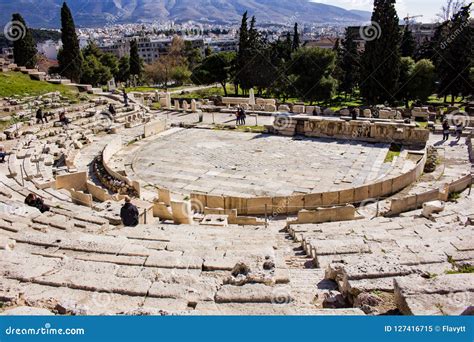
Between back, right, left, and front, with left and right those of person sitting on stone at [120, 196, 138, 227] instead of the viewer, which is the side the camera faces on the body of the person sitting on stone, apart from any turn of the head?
back

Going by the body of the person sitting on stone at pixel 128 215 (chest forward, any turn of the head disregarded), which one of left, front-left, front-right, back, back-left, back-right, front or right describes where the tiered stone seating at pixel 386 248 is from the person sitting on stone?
back-right

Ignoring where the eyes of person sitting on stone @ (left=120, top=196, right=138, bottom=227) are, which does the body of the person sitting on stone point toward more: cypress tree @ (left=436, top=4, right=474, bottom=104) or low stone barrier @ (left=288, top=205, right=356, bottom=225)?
the cypress tree

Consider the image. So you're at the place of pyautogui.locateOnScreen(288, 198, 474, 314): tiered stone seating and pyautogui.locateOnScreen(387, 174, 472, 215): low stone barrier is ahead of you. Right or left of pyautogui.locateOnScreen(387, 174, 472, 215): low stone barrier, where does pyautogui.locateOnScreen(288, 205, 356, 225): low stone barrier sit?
left

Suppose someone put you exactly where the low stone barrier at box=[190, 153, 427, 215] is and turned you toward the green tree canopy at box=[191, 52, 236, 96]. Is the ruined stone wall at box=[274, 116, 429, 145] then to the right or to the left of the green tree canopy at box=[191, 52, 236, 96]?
right

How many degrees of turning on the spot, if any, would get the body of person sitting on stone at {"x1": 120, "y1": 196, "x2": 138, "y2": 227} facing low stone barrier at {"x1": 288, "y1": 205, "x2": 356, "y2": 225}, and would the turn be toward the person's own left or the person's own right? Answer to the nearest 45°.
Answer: approximately 90° to the person's own right

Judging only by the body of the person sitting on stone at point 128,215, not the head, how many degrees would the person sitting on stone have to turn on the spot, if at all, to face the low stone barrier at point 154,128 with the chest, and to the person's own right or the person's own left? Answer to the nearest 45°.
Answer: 0° — they already face it

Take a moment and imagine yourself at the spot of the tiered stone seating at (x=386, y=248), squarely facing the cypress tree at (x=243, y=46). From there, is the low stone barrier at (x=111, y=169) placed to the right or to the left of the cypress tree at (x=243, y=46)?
left

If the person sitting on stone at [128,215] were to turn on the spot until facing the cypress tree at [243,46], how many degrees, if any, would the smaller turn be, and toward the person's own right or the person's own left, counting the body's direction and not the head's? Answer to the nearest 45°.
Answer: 0° — they already face it

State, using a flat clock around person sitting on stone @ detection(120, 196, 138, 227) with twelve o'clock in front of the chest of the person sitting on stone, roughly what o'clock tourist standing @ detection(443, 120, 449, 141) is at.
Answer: The tourist standing is roughly at 2 o'clock from the person sitting on stone.
